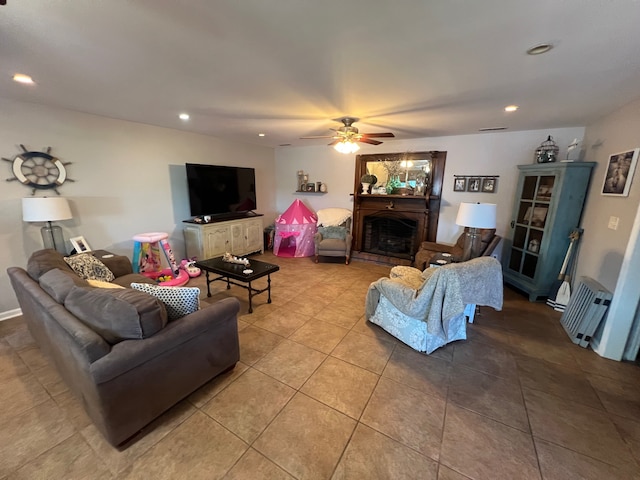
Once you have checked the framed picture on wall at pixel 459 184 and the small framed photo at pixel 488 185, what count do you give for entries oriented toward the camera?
2

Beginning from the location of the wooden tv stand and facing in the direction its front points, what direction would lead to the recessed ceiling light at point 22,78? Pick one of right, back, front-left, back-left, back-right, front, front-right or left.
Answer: right

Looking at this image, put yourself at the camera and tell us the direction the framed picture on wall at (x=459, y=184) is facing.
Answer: facing the viewer

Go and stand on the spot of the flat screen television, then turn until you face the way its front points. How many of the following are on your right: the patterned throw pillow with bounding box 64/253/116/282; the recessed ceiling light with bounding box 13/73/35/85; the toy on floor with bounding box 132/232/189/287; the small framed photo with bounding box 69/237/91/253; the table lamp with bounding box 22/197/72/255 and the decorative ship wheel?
6

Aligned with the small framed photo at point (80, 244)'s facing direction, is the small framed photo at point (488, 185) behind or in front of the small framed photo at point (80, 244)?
in front

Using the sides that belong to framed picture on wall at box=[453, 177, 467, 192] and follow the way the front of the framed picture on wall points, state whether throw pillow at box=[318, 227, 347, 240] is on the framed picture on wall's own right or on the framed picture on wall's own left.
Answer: on the framed picture on wall's own right

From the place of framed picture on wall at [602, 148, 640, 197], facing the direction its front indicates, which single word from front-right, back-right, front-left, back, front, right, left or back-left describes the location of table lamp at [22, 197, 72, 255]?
front

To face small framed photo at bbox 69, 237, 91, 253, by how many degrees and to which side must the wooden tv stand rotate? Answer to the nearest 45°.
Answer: approximately 90° to its right

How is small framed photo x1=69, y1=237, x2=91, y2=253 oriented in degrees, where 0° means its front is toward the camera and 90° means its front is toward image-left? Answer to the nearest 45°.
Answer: approximately 315°

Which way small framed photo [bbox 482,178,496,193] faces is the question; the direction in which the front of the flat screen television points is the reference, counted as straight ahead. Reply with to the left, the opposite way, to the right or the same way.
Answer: to the right

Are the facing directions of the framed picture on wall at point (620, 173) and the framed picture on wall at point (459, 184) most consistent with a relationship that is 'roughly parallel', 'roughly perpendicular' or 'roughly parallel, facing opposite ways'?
roughly perpendicular

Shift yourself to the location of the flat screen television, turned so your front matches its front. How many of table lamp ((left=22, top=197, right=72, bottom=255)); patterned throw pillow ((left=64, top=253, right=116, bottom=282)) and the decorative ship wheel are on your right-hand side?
3

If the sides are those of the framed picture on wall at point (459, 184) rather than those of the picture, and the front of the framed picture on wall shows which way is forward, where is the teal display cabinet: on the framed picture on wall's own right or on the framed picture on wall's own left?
on the framed picture on wall's own left

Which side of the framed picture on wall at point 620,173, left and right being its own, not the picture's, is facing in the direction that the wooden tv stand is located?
front

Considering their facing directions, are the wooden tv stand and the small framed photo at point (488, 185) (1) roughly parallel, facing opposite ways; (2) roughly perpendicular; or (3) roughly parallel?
roughly perpendicular

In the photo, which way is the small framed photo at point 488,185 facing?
toward the camera
